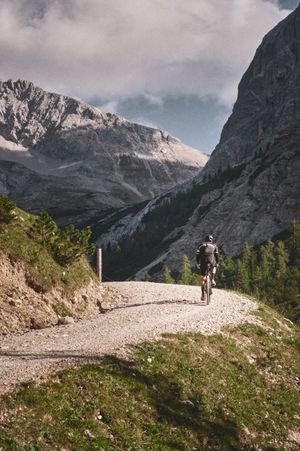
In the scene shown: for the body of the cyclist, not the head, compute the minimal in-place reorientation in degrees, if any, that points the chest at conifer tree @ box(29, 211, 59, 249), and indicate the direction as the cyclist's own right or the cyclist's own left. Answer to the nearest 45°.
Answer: approximately 90° to the cyclist's own left

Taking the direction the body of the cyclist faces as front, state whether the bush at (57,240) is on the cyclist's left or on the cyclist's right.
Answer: on the cyclist's left

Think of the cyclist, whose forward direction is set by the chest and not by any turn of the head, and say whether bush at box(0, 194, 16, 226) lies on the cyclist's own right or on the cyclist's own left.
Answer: on the cyclist's own left

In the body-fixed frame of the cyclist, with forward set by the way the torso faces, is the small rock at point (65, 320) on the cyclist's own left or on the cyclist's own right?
on the cyclist's own left

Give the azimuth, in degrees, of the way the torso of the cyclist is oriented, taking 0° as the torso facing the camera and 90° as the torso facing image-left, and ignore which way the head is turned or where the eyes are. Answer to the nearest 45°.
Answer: approximately 180°
